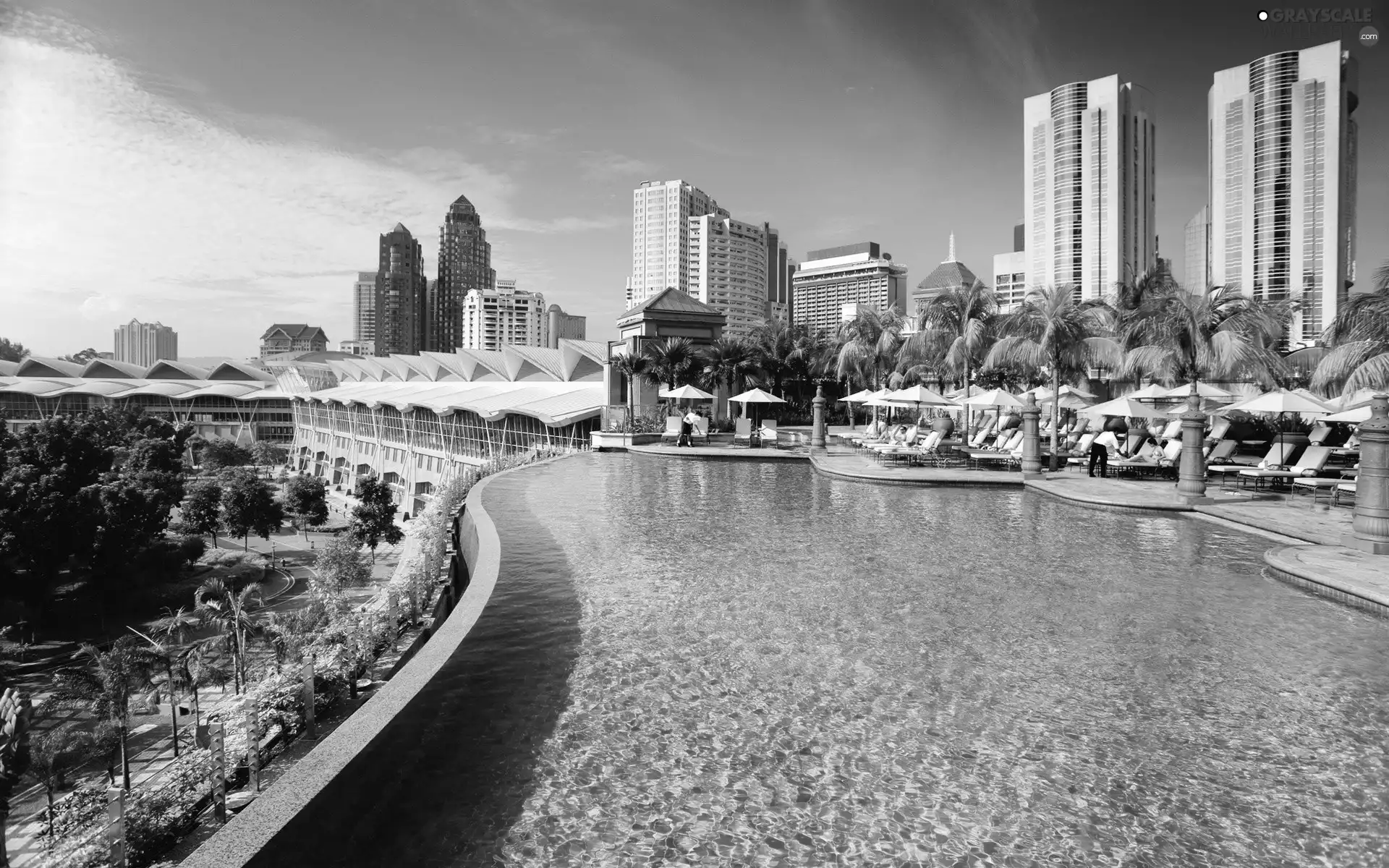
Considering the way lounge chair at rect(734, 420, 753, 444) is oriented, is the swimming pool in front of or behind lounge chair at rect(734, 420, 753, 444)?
in front

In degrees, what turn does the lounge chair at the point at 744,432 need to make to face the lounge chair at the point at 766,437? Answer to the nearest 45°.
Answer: approximately 45° to its left

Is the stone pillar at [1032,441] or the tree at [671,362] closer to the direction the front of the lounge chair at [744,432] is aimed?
the stone pillar

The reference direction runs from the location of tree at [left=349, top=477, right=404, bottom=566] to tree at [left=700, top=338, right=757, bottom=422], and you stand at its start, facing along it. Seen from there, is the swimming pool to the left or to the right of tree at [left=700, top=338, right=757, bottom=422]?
right

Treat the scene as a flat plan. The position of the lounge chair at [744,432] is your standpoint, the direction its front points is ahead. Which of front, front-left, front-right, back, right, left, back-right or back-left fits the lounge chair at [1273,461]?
front-left

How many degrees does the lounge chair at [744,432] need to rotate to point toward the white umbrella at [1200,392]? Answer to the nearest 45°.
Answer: approximately 45° to its left

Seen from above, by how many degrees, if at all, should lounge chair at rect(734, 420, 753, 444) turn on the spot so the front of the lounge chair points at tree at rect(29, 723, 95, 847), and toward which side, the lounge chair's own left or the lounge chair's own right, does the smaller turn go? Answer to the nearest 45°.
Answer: approximately 45° to the lounge chair's own right

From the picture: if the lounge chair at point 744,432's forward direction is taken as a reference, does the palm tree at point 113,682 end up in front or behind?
in front

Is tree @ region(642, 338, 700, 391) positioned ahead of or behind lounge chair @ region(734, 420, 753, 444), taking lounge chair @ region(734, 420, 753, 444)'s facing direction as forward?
behind

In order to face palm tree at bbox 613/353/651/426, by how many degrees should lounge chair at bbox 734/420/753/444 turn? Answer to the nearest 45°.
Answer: approximately 135° to its right

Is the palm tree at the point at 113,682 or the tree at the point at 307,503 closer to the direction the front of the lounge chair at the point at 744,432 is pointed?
the palm tree

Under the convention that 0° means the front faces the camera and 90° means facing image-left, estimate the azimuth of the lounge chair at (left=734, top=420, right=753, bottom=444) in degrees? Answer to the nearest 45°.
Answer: approximately 0°
